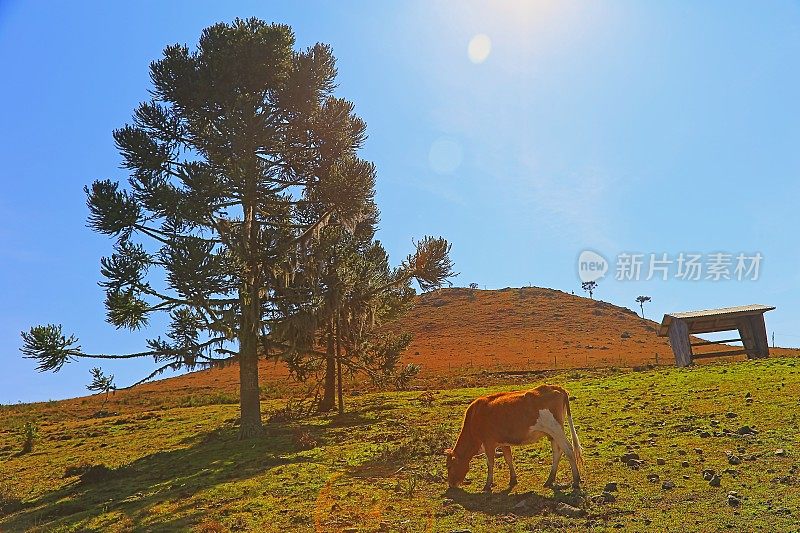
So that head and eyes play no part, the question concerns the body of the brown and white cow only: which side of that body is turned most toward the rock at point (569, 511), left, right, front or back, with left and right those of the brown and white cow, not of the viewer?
left

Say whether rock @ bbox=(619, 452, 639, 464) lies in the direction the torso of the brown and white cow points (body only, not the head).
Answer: no

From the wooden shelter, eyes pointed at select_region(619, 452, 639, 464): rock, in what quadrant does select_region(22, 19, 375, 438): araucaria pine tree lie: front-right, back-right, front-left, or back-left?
front-right

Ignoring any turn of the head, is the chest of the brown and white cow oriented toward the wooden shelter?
no

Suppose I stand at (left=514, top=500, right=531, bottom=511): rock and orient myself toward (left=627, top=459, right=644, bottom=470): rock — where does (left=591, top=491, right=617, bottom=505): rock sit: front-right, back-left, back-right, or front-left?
front-right

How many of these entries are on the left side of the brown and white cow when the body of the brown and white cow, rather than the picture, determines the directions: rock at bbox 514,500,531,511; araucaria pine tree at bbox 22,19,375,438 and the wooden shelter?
1

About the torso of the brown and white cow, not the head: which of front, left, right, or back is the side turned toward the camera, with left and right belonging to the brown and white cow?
left

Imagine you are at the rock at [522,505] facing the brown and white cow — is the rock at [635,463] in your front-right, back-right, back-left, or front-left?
front-right

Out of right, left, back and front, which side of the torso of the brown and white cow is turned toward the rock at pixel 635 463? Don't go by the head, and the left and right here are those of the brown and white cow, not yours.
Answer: back

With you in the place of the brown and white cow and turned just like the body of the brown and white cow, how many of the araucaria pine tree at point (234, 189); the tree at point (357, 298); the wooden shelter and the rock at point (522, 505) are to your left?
1

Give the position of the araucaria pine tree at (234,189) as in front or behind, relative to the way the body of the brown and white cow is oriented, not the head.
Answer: in front

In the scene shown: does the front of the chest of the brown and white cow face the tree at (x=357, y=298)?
no

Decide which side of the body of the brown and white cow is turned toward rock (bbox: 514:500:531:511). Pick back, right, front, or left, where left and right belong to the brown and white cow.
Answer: left

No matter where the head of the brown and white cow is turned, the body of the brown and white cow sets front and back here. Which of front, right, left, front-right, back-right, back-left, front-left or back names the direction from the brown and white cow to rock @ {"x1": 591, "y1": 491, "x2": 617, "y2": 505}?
back-left
